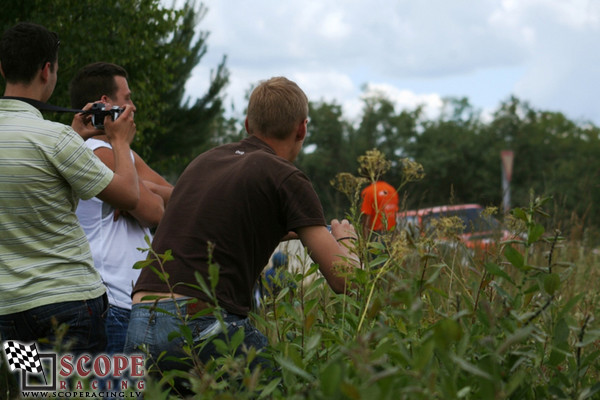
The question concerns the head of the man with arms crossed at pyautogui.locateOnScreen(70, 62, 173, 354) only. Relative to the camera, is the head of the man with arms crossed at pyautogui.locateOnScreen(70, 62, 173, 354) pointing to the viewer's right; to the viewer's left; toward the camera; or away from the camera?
to the viewer's right

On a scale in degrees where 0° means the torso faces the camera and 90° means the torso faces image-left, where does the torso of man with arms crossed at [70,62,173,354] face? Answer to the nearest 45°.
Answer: approximately 270°

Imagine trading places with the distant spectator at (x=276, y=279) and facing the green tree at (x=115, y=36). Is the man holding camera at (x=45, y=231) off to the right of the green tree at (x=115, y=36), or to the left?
left

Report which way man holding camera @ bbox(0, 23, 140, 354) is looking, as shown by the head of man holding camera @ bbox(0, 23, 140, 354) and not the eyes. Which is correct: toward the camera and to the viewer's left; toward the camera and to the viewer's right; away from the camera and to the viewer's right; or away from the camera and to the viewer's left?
away from the camera and to the viewer's right

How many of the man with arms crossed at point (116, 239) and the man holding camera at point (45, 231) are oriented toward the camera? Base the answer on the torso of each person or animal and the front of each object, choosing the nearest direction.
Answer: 0

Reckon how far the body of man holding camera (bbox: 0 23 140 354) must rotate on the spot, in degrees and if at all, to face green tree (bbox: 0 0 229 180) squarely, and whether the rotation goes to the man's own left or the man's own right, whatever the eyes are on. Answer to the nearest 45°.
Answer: approximately 45° to the man's own left

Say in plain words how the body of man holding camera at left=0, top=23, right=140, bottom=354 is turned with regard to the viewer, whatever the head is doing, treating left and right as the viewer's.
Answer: facing away from the viewer and to the right of the viewer
